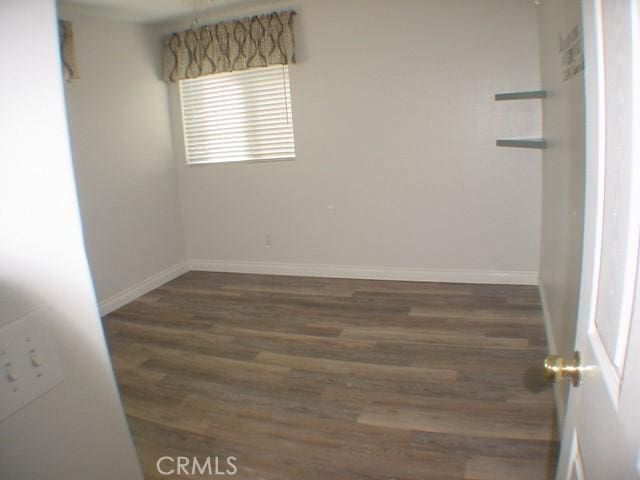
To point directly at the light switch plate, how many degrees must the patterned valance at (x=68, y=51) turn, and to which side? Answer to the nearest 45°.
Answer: approximately 45° to its right

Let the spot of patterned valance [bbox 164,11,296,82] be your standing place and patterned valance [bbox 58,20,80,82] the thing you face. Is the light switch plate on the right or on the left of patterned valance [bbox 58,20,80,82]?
left

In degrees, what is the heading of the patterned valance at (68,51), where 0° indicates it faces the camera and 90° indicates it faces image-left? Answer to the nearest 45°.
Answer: approximately 315°

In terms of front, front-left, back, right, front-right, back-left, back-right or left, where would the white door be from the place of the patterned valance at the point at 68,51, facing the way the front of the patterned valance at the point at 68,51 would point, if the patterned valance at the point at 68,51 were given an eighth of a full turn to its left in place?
right

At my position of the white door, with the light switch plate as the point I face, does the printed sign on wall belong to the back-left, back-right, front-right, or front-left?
back-right

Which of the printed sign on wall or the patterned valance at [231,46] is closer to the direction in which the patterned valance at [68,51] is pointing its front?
the printed sign on wall

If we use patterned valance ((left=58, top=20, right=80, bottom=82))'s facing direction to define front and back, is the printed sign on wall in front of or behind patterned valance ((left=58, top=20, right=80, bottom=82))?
in front

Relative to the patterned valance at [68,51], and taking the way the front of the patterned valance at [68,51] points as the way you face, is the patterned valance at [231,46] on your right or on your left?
on your left
